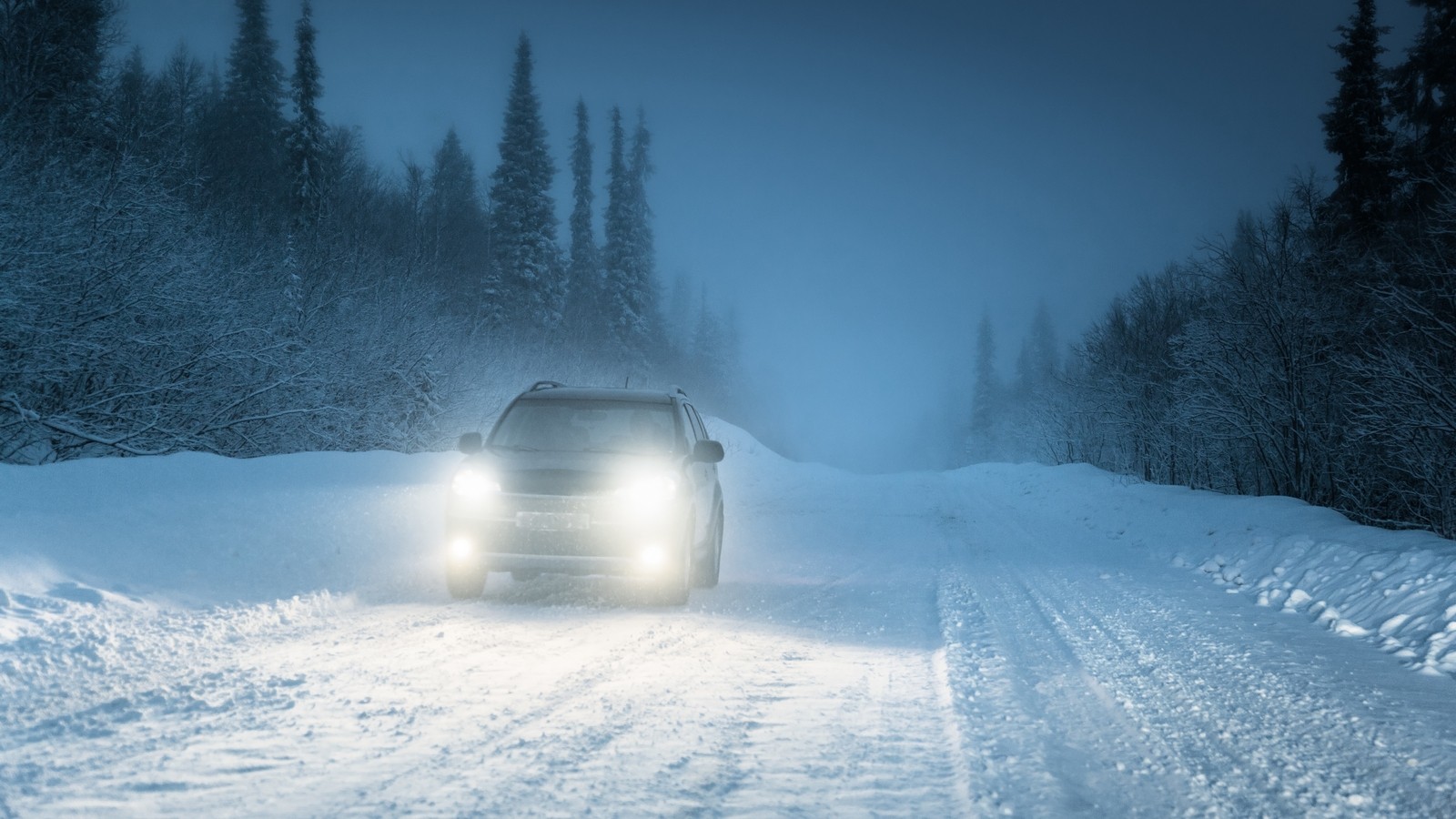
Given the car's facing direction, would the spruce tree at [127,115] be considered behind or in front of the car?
behind

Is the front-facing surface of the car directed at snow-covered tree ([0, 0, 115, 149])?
no

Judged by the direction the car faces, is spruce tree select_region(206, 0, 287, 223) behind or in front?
behind

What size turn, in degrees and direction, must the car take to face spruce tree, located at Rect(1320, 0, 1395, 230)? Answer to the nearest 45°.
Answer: approximately 135° to its left

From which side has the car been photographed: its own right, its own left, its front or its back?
front

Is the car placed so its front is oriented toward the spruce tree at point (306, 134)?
no

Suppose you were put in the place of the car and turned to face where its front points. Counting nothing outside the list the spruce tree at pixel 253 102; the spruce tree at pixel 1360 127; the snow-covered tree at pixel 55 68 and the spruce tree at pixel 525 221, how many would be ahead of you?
0

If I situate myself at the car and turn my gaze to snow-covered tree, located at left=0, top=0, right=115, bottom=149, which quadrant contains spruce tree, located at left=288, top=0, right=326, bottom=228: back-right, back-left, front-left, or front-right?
front-right

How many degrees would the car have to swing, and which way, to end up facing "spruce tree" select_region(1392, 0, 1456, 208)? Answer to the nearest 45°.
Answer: approximately 135° to its left

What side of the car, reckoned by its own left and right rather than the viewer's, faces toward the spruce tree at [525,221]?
back
